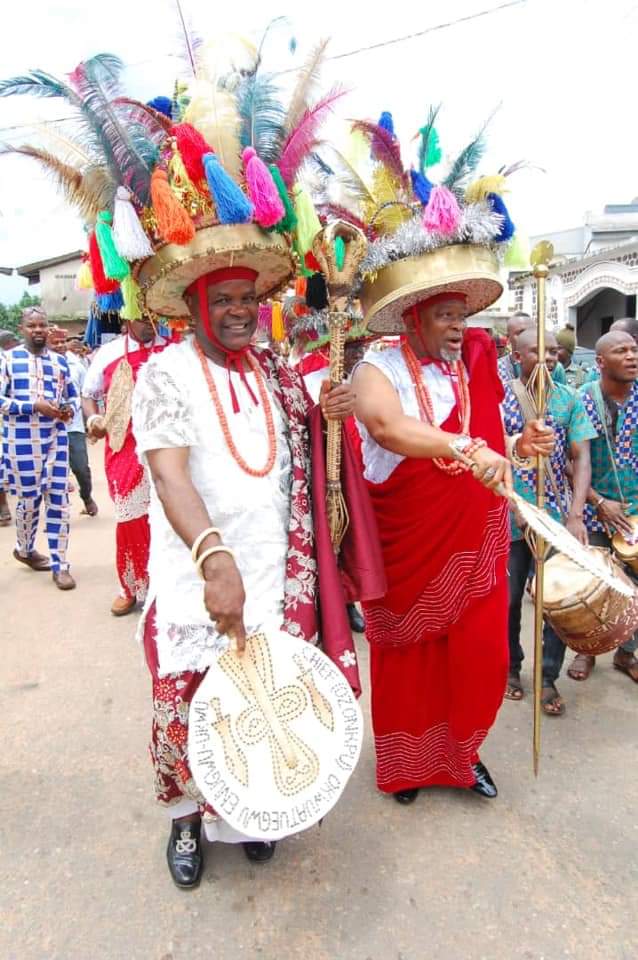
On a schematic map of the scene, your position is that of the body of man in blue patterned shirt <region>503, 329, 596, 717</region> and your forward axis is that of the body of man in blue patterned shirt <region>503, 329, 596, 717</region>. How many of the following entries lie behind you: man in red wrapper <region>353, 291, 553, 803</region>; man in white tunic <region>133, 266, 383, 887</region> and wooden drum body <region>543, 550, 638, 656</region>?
0

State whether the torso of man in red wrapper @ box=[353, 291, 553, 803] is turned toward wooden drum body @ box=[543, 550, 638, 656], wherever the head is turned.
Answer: no

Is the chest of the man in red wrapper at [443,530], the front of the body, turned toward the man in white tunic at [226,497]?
no

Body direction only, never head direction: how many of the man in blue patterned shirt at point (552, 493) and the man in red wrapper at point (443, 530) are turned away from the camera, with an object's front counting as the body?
0

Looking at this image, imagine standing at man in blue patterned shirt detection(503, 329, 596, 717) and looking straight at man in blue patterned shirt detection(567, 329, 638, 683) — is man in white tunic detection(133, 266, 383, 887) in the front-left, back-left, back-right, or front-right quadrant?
back-right

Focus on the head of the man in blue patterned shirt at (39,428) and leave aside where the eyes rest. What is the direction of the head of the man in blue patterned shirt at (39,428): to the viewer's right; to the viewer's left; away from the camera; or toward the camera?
toward the camera

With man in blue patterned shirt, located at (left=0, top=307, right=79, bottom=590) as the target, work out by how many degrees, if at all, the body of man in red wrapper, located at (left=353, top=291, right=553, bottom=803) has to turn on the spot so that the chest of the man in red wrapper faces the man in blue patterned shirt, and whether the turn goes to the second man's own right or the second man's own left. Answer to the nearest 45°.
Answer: approximately 180°

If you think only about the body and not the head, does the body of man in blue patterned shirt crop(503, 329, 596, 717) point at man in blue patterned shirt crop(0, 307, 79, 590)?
no

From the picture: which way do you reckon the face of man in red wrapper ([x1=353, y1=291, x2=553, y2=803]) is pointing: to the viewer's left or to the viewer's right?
to the viewer's right

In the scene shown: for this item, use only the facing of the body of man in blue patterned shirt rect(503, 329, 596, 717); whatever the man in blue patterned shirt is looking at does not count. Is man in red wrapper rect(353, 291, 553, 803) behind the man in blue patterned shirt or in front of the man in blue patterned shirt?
in front

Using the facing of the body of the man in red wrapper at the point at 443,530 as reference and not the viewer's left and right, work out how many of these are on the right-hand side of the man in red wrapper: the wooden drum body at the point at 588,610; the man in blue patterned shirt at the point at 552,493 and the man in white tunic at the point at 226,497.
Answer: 1

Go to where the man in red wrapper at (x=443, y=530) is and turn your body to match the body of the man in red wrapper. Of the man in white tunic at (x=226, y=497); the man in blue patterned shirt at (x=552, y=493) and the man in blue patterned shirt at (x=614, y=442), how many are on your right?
1

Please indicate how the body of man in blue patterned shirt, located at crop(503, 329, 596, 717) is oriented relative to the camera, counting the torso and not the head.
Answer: toward the camera
